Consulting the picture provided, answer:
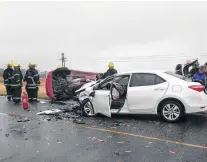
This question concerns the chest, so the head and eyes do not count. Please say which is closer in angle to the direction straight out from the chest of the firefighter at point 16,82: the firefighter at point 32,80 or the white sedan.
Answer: the firefighter
